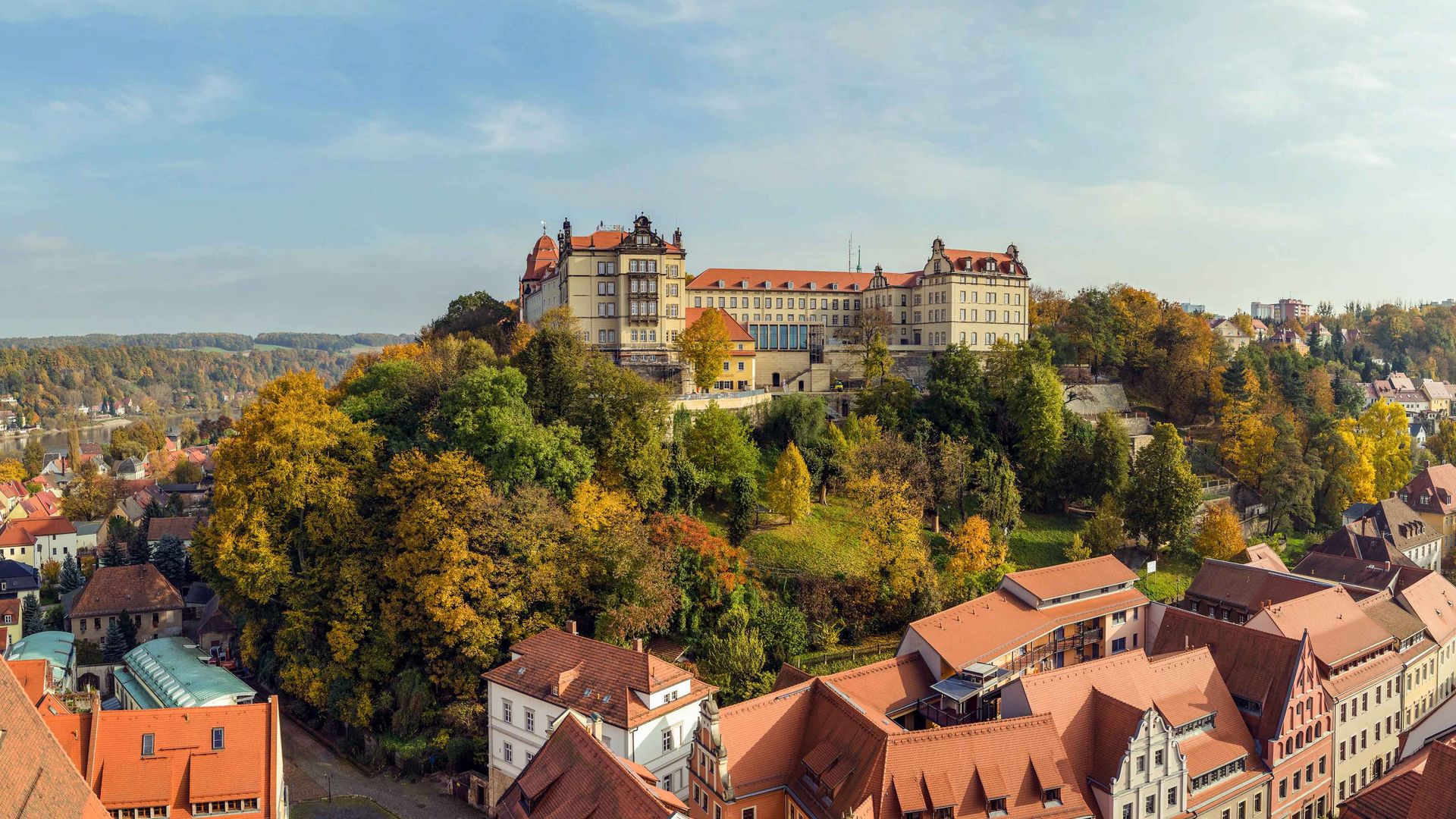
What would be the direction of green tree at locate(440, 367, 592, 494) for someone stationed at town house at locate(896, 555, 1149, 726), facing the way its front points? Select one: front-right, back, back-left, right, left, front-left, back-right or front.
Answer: back-right

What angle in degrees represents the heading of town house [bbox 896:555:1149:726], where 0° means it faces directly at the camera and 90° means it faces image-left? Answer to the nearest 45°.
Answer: approximately 315°

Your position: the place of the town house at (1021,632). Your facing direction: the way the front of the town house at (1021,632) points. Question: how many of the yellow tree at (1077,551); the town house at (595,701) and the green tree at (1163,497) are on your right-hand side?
1

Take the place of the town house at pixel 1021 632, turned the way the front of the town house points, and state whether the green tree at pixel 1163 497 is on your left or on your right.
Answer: on your left

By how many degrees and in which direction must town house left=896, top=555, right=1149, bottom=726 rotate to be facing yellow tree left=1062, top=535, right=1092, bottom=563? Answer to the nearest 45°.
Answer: approximately 135° to its left

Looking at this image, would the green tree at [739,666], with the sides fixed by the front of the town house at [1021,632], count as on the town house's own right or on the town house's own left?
on the town house's own right

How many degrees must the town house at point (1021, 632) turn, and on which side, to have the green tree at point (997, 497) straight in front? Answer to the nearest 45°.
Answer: approximately 135° to its left

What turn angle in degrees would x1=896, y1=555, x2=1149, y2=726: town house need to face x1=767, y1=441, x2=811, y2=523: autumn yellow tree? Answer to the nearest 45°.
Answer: approximately 180°

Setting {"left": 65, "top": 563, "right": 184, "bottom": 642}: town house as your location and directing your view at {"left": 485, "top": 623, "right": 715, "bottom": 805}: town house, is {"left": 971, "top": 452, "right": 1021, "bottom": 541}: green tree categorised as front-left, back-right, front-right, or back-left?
front-left

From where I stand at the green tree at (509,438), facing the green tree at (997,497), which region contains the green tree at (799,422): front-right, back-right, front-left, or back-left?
front-left

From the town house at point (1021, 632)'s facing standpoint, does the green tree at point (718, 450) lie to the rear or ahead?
to the rear

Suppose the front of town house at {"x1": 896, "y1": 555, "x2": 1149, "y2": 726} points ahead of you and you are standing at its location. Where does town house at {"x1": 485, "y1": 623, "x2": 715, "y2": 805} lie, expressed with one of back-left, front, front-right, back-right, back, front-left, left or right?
right

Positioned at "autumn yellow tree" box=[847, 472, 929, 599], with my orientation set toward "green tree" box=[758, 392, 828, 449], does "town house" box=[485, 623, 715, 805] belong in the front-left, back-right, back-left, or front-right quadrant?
back-left

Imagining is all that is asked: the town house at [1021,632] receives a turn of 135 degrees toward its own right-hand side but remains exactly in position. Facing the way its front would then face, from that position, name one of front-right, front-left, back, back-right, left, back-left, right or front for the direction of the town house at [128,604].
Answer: front
